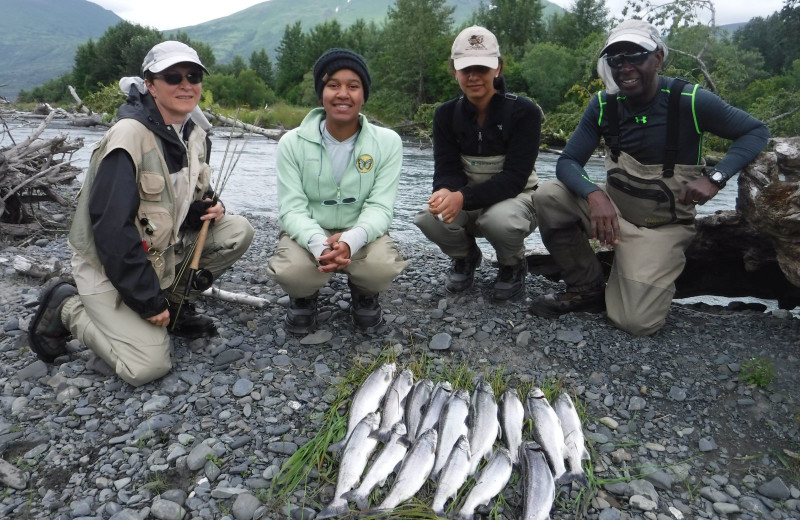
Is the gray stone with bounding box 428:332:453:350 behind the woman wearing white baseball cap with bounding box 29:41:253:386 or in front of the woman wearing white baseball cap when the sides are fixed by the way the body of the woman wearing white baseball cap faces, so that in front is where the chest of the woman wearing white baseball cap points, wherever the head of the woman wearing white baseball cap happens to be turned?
in front

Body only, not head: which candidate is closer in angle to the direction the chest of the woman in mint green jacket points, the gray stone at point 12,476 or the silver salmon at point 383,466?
the silver salmon

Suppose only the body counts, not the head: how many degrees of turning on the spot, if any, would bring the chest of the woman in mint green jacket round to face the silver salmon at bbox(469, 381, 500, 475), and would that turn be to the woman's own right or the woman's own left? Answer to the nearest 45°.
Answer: approximately 45° to the woman's own left

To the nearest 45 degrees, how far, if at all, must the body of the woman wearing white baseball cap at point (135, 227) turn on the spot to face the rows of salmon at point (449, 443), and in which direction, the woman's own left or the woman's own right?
0° — they already face it

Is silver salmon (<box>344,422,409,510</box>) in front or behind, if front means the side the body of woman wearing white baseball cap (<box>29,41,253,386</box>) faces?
in front

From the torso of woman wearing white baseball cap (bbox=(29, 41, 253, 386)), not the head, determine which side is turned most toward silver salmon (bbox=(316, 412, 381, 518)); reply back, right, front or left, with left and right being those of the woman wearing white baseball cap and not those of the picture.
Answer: front

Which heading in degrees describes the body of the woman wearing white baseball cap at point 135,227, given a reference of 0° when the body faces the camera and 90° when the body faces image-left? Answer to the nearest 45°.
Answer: approximately 315°

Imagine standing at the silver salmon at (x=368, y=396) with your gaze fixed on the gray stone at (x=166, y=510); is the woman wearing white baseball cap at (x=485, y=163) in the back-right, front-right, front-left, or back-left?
back-right

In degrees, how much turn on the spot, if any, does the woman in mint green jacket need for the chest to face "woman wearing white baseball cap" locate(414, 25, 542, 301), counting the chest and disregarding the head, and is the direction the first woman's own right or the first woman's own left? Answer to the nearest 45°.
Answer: approximately 90° to the first woman's own left

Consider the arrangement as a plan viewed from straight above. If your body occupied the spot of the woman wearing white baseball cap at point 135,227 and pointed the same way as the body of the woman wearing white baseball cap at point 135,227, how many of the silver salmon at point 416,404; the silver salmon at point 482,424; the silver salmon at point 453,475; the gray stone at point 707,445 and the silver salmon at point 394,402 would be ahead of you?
5

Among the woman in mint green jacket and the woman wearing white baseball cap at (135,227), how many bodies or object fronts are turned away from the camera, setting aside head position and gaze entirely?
0

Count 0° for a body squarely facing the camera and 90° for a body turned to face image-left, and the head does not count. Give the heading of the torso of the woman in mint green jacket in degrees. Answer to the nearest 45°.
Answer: approximately 0°

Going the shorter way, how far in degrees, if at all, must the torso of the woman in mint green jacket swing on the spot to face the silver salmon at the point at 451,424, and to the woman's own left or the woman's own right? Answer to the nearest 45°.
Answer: approximately 45° to the woman's own left
